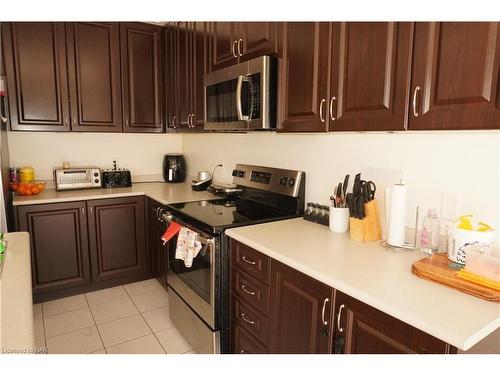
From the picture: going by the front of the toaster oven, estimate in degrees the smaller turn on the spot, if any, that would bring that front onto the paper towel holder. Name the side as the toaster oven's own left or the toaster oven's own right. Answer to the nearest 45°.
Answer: approximately 45° to the toaster oven's own left

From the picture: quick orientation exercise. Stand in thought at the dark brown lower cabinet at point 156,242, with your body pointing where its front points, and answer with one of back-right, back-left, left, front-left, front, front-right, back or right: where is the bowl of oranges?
front-right

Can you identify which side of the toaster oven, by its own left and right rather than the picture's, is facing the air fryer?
left

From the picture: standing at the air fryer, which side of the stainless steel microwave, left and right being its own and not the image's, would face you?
right

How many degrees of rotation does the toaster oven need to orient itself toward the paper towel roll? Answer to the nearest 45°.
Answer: approximately 45° to its left

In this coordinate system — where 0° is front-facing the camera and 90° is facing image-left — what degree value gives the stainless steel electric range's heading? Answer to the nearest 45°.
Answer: approximately 45°

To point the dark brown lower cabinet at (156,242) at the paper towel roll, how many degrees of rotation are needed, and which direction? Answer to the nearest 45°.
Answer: approximately 90° to its left
